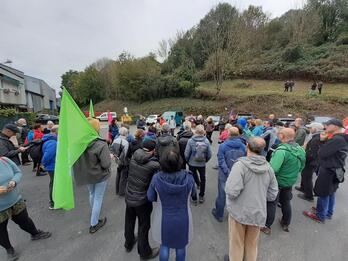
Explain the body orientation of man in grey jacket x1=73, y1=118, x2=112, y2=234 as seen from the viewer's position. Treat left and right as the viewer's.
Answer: facing away from the viewer and to the right of the viewer

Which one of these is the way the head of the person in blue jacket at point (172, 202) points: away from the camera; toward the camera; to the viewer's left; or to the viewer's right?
away from the camera

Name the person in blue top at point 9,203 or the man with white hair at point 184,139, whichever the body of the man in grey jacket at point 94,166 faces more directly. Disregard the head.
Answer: the man with white hair

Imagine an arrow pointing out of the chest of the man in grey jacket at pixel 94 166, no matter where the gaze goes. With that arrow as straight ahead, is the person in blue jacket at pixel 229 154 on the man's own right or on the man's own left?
on the man's own right

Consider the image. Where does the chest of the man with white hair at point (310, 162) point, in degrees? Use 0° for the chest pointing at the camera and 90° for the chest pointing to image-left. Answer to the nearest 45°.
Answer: approximately 90°

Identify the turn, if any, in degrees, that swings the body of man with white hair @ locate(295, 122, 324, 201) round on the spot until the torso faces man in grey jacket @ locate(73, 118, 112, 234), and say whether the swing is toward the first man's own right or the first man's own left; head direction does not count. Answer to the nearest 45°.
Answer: approximately 45° to the first man's own left

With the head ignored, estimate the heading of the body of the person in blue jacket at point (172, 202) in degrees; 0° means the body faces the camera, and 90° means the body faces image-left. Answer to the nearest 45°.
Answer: approximately 180°

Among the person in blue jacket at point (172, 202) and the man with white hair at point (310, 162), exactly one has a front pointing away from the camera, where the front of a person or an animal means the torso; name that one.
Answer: the person in blue jacket
